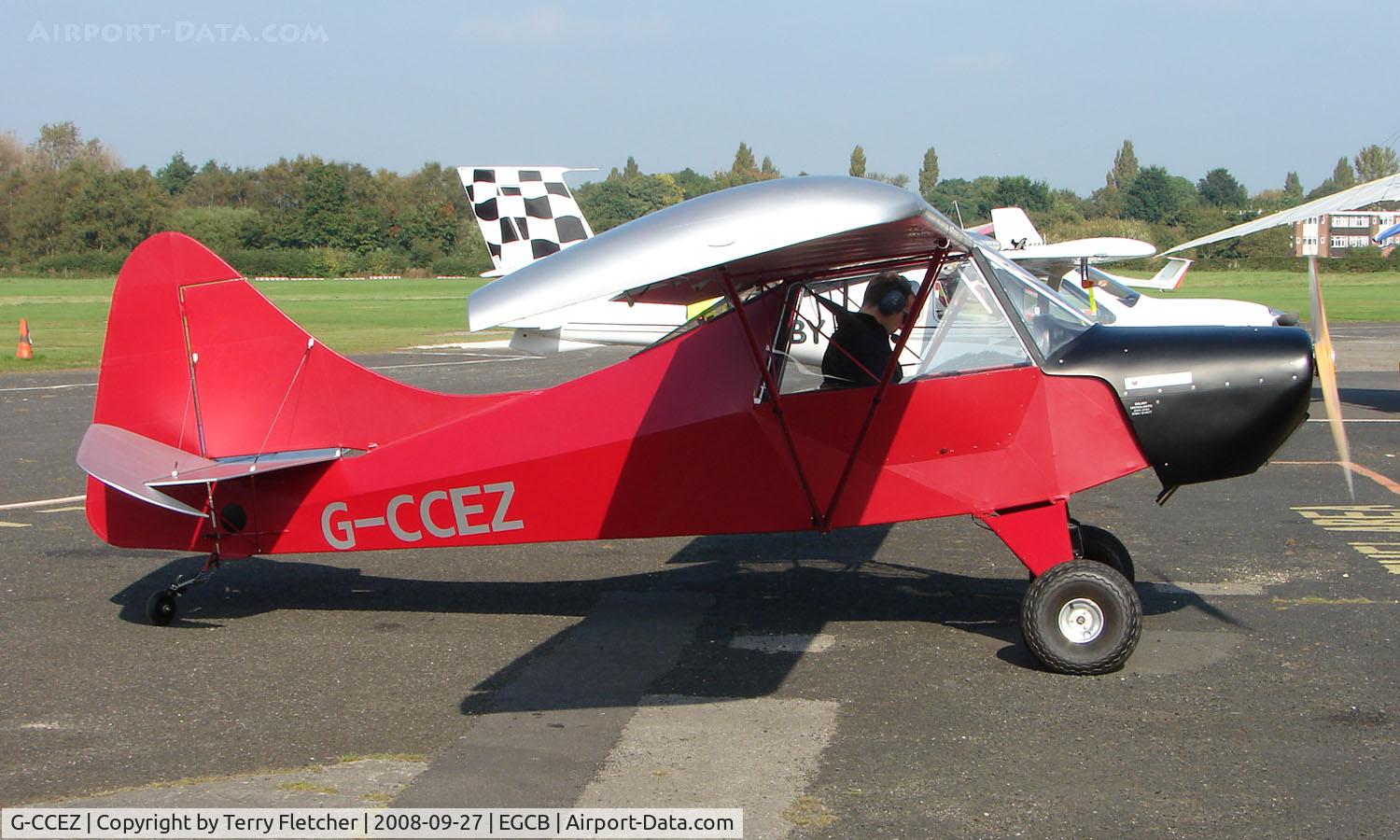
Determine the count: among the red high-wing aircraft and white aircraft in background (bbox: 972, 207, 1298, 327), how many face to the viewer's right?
2

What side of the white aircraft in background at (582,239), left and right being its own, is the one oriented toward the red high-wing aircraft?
right

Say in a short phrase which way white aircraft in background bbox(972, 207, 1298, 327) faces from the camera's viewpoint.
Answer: facing to the right of the viewer

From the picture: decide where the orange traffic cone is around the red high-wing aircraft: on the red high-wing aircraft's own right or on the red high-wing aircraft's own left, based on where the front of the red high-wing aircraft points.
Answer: on the red high-wing aircraft's own left

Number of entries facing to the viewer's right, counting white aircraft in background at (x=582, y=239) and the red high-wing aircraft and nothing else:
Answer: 2

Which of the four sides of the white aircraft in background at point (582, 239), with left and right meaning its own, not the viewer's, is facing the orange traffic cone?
back

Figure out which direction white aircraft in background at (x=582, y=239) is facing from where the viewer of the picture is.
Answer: facing to the right of the viewer

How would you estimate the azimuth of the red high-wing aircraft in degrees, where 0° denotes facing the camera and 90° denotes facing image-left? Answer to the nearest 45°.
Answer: approximately 270°

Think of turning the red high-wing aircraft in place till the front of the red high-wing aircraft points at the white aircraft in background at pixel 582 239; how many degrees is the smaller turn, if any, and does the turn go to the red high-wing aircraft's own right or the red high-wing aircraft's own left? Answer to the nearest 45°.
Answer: approximately 90° to the red high-wing aircraft's own left

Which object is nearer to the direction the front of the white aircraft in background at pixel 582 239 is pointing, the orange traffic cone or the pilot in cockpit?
the pilot in cockpit

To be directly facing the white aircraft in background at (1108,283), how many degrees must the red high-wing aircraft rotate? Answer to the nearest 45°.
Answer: approximately 45° to its left
